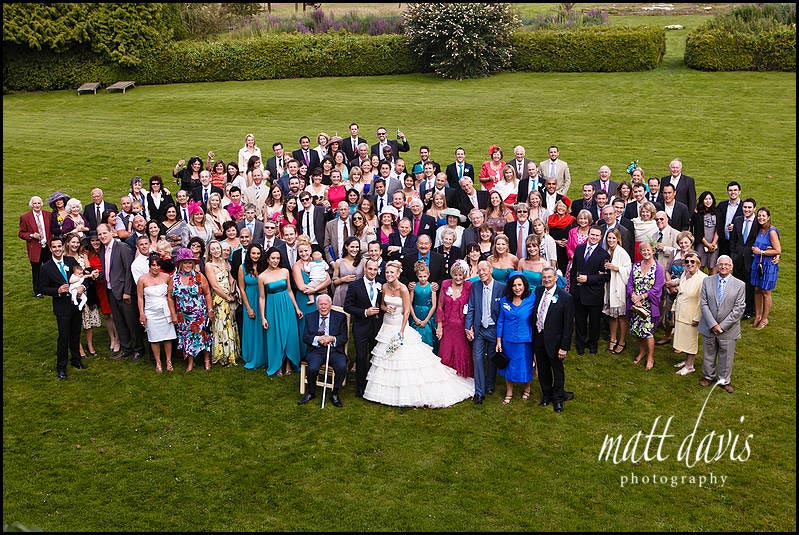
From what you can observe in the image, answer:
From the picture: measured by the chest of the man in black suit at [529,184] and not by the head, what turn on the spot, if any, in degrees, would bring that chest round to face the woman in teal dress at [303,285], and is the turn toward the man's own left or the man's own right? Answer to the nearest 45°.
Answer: approximately 45° to the man's own right

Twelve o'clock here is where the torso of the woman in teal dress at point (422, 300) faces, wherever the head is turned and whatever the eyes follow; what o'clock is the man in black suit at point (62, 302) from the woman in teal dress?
The man in black suit is roughly at 3 o'clock from the woman in teal dress.

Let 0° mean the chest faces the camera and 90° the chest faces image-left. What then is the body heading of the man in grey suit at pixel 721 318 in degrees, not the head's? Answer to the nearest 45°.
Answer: approximately 0°

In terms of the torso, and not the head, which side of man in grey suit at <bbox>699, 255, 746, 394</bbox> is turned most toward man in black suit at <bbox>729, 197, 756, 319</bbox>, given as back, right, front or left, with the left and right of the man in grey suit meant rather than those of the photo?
back

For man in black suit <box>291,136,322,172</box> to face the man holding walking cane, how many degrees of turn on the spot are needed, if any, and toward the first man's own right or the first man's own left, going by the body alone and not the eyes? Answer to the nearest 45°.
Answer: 0° — they already face them

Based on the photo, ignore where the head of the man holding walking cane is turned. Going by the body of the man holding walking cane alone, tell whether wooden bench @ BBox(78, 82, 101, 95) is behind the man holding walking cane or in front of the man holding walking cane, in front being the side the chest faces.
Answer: behind

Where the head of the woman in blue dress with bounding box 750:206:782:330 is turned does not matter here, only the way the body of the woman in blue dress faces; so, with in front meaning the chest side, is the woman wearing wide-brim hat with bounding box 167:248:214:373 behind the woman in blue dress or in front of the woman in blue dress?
in front

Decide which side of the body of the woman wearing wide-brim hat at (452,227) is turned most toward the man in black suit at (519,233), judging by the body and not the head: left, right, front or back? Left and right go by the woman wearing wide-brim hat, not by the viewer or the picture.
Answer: left
